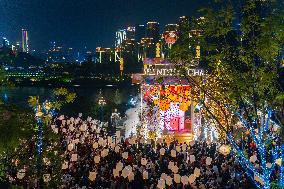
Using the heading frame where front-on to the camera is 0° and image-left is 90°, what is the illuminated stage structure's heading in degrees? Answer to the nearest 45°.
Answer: approximately 0°

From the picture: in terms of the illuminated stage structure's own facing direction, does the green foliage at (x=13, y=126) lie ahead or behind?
ahead
